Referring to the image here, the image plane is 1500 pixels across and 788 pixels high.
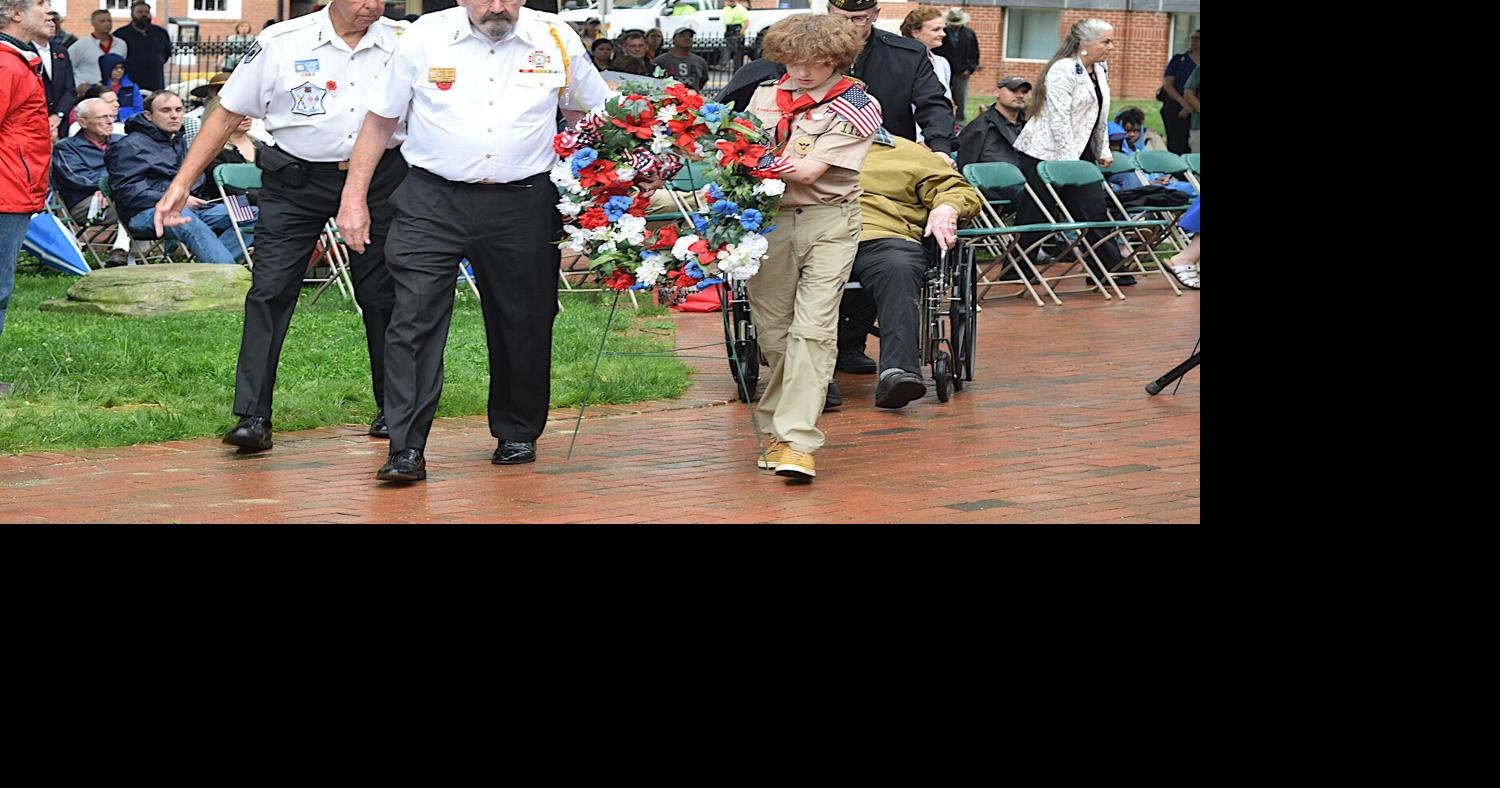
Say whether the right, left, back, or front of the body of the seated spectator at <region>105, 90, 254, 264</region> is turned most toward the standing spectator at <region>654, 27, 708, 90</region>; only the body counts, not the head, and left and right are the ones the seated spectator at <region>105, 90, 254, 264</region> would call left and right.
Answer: left

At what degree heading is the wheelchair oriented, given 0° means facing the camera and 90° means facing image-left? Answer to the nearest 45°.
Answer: approximately 0°

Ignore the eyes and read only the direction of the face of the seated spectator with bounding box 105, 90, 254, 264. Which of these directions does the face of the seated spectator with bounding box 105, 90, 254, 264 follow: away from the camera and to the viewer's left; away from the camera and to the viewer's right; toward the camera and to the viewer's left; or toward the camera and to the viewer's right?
toward the camera and to the viewer's right

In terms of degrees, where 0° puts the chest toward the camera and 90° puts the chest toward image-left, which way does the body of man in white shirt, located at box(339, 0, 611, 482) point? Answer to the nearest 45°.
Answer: approximately 0°

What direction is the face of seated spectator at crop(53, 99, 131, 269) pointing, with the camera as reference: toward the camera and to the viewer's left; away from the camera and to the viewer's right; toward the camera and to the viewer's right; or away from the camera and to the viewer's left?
toward the camera and to the viewer's right

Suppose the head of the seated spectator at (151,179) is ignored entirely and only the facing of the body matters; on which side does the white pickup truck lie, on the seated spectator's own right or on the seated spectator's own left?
on the seated spectator's own left

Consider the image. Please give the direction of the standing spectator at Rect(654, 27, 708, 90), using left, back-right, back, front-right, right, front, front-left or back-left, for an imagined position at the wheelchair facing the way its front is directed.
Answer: back
